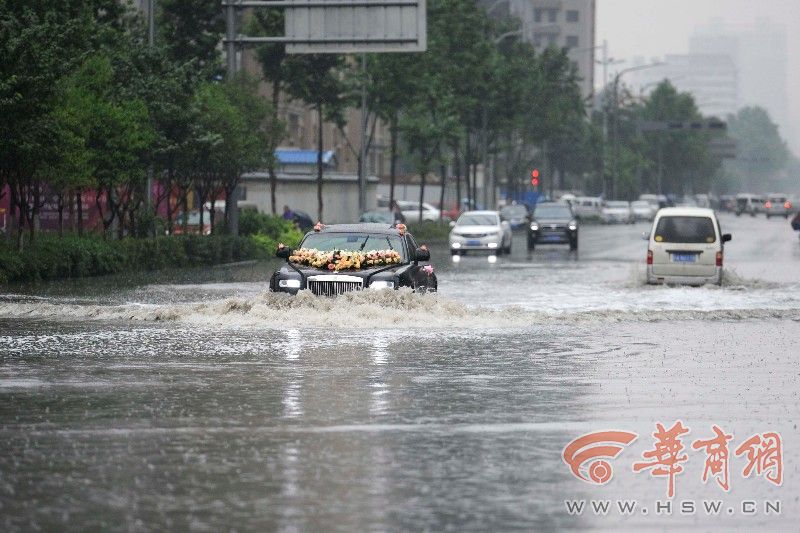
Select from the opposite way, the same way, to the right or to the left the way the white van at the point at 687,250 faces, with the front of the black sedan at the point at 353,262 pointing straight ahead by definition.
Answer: the opposite way

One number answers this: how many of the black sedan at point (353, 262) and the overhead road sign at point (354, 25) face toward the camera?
1

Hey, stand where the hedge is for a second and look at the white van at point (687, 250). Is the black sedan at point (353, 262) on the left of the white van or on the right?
right

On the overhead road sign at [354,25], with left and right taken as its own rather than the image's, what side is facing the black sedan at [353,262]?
back

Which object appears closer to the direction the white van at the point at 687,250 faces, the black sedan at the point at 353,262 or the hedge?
the hedge

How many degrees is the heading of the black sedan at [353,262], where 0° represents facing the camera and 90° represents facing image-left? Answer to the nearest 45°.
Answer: approximately 0°

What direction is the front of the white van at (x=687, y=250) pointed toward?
away from the camera

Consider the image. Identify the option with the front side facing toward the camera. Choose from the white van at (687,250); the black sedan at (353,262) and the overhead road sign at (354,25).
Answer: the black sedan

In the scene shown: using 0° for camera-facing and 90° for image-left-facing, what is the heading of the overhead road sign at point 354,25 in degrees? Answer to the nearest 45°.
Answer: approximately 180°

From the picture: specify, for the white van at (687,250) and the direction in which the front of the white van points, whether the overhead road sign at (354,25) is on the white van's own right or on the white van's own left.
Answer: on the white van's own left

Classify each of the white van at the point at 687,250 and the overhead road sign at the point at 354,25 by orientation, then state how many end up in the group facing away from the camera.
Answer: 2

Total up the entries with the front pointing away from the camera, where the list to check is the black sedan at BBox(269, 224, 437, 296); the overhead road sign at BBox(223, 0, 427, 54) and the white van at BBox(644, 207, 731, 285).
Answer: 2
